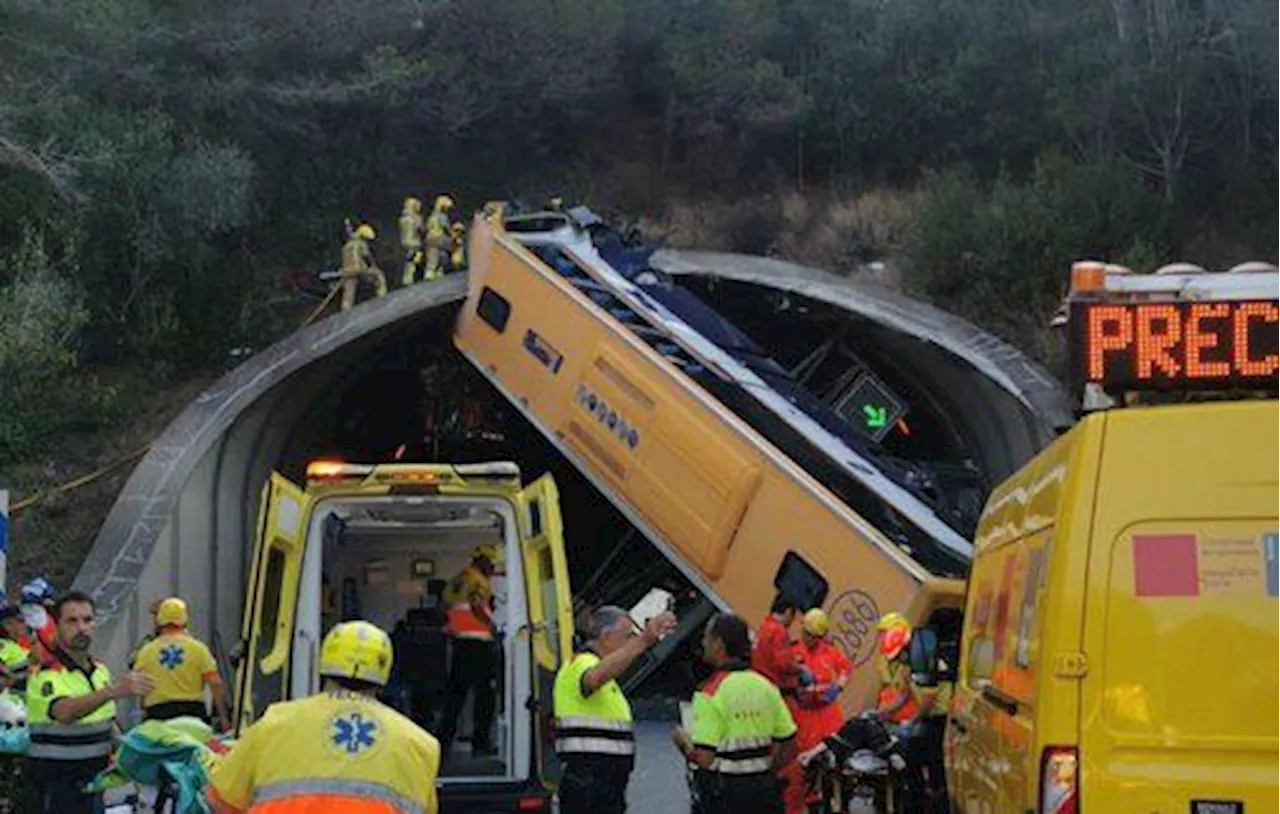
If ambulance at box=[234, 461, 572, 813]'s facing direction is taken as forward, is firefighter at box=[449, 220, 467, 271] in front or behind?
in front

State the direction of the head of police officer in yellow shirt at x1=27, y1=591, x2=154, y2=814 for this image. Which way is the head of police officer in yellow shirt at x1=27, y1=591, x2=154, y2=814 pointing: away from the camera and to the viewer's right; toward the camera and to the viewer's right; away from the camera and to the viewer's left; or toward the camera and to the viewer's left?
toward the camera and to the viewer's right

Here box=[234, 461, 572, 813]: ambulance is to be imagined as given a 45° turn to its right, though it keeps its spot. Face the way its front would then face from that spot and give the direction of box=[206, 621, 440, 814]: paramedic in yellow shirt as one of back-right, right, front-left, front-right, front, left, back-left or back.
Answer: back-right

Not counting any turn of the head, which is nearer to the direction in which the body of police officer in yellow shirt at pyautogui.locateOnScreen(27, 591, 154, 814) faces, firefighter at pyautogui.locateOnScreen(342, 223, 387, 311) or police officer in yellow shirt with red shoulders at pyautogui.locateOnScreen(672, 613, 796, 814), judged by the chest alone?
the police officer in yellow shirt with red shoulders

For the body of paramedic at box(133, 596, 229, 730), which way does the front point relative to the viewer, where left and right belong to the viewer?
facing away from the viewer

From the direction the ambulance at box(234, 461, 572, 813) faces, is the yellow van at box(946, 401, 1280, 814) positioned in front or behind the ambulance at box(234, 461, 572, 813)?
behind

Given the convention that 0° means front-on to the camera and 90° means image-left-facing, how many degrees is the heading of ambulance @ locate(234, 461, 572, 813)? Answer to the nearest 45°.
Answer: approximately 180°

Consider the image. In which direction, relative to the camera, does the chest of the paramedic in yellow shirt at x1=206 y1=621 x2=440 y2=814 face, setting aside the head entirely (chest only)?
away from the camera

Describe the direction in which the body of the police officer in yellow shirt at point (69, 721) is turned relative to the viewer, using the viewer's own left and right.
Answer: facing the viewer and to the right of the viewer

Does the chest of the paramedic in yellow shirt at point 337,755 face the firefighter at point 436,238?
yes

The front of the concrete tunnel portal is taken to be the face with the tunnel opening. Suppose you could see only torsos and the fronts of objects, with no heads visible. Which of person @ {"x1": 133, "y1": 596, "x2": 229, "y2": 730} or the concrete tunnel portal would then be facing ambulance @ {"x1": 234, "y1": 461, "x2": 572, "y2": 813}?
the concrete tunnel portal
